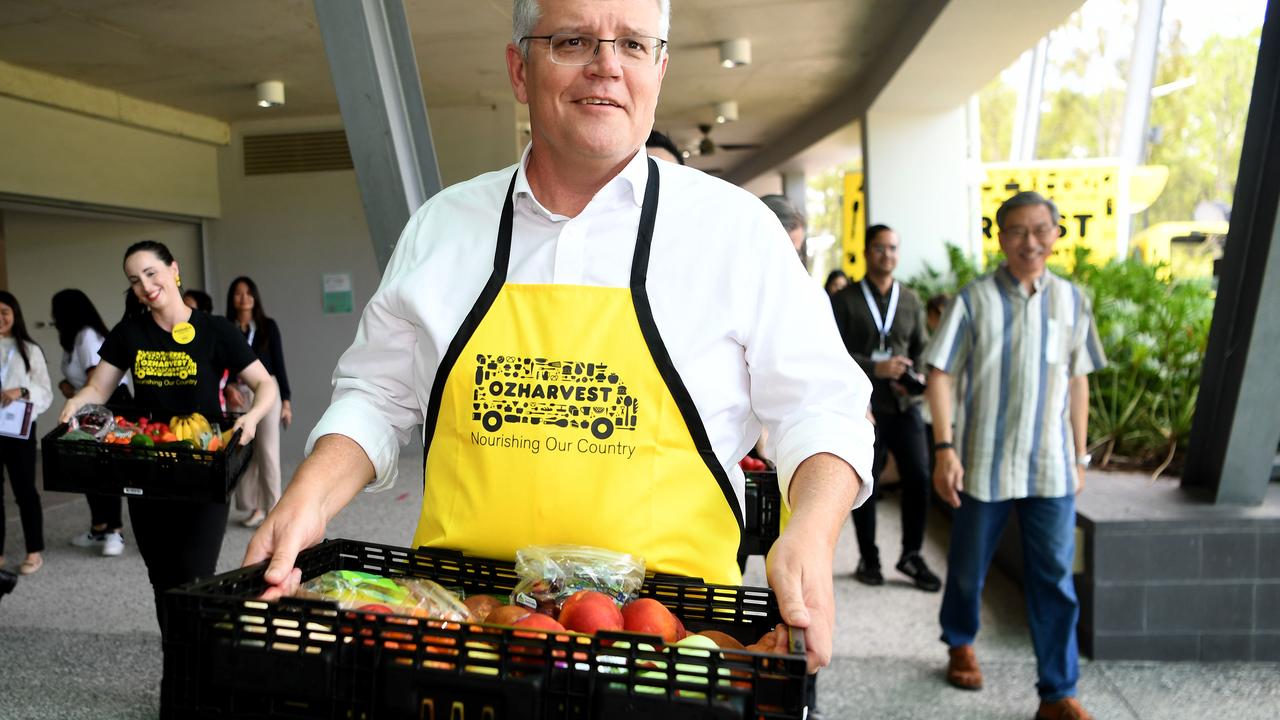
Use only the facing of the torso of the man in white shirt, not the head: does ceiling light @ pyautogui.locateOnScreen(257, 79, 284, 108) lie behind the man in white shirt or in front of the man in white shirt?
behind

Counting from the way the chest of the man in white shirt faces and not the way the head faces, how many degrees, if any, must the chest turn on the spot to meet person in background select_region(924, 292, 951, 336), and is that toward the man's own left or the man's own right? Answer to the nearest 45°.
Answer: approximately 135° to the man's own left

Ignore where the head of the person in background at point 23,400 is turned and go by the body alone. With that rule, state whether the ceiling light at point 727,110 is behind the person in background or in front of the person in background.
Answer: behind

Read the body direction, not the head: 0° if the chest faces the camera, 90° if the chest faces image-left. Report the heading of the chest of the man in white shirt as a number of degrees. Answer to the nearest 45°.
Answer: approximately 0°

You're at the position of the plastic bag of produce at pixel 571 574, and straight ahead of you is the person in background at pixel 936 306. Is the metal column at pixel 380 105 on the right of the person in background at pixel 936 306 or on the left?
left

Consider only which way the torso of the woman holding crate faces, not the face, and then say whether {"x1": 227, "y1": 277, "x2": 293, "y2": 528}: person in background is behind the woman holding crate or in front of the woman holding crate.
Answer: behind

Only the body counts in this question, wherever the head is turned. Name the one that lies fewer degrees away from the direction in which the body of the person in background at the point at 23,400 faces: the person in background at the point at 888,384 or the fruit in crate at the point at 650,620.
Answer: the fruit in crate

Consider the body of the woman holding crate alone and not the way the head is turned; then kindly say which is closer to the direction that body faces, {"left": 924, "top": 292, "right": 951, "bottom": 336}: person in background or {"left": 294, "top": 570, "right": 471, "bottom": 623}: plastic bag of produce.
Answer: the plastic bag of produce

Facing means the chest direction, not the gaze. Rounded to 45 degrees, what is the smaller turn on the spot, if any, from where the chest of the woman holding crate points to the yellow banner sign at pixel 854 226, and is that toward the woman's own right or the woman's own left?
approximately 135° to the woman's own left
